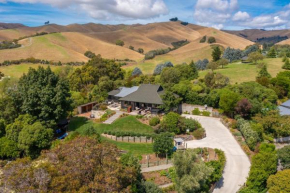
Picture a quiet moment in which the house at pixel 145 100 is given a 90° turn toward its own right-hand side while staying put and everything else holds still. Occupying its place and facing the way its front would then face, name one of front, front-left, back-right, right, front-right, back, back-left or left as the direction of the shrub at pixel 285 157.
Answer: back-left

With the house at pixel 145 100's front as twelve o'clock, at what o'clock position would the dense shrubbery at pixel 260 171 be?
The dense shrubbery is roughly at 11 o'clock from the house.

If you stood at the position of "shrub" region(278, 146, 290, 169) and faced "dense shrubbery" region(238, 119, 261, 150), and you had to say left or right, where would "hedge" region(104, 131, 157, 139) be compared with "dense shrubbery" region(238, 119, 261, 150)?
left

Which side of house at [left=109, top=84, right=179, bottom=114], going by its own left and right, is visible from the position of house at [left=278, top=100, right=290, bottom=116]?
left

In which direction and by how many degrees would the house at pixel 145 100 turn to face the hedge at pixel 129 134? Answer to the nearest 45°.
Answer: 0° — it already faces it

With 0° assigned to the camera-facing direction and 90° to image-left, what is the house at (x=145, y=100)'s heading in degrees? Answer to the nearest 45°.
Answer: approximately 0°

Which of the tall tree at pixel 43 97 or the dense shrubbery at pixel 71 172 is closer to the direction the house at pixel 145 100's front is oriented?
the dense shrubbery

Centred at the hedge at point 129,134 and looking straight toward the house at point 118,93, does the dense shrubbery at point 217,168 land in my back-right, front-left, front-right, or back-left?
back-right

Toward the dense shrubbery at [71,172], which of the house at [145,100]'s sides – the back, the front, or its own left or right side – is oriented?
front

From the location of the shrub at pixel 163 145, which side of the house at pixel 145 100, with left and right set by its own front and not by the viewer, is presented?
front

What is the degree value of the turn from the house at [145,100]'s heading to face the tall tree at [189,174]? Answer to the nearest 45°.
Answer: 0° — it already faces it

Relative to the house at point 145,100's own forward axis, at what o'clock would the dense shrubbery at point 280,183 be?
The dense shrubbery is roughly at 11 o'clock from the house.

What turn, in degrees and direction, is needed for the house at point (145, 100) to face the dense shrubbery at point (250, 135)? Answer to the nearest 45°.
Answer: approximately 45° to its left
